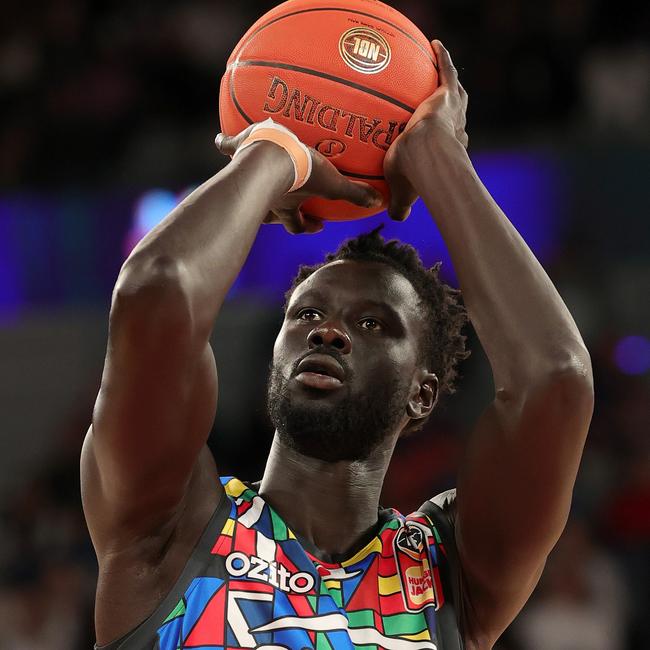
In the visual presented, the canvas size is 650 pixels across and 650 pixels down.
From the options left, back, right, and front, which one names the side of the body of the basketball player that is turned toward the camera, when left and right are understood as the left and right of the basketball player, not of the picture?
front

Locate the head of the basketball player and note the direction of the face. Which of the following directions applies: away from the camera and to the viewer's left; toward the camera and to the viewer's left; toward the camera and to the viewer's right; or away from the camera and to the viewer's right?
toward the camera and to the viewer's left
